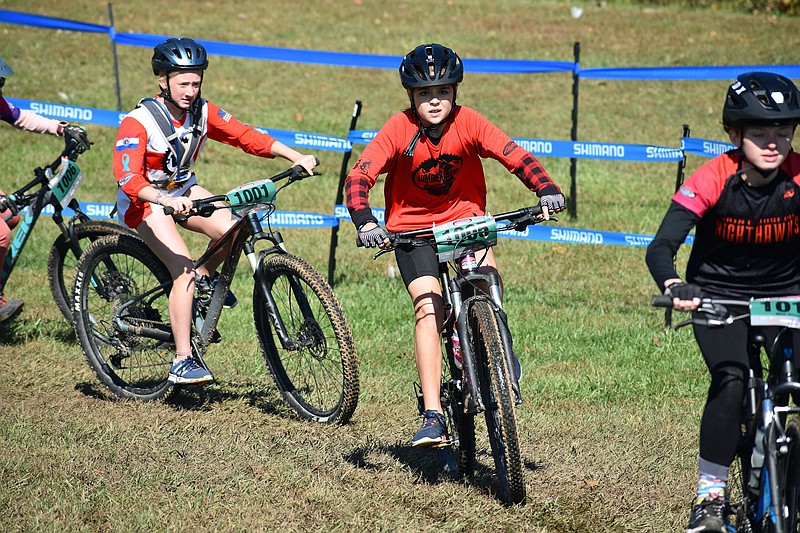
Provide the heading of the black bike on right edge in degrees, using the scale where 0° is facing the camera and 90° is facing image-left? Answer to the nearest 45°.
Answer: approximately 0°

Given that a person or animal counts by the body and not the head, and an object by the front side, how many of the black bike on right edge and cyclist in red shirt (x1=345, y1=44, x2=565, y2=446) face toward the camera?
2

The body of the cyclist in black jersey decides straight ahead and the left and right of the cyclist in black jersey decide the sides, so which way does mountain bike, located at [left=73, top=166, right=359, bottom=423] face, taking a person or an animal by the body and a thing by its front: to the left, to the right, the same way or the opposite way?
to the left

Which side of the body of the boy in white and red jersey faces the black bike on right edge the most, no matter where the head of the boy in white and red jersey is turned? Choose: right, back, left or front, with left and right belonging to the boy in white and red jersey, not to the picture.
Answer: front

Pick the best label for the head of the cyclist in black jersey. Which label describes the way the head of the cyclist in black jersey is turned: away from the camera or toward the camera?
toward the camera

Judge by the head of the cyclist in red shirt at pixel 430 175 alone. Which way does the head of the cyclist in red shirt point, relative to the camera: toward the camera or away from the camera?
toward the camera

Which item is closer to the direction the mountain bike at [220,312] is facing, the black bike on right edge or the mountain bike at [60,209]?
the black bike on right edge

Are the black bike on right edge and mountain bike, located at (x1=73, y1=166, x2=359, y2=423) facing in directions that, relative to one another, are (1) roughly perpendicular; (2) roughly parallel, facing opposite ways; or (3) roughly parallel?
roughly perpendicular

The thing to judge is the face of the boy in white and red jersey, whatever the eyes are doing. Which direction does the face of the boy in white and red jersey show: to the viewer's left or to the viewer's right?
to the viewer's right

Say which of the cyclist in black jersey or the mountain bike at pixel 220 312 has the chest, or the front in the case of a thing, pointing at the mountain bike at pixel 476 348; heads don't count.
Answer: the mountain bike at pixel 220 312

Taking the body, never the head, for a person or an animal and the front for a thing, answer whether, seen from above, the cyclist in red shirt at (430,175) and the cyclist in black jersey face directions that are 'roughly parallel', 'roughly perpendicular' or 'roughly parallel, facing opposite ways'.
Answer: roughly parallel

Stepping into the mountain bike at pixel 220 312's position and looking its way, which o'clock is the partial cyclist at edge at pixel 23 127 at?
The partial cyclist at edge is roughly at 6 o'clock from the mountain bike.

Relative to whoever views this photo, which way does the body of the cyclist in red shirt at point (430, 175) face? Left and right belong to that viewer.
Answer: facing the viewer
